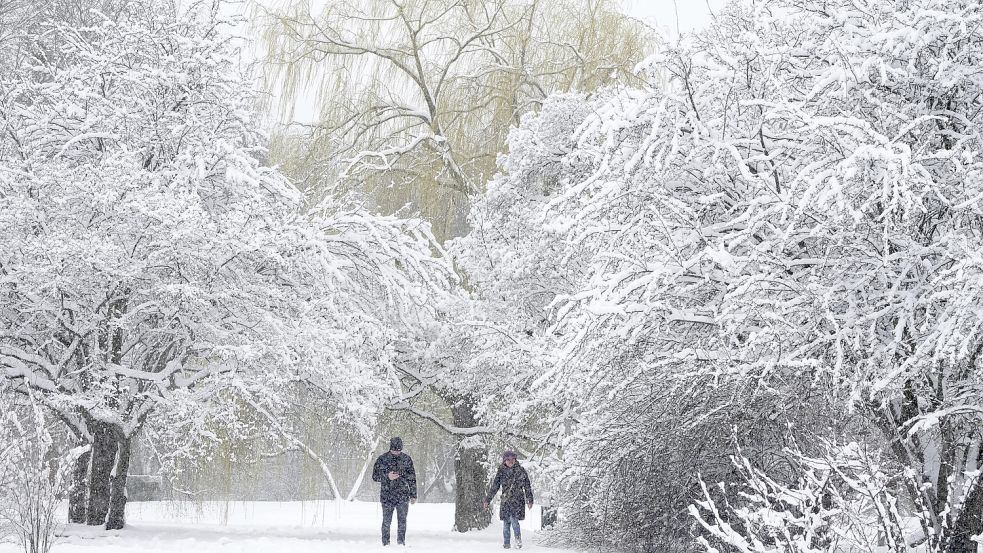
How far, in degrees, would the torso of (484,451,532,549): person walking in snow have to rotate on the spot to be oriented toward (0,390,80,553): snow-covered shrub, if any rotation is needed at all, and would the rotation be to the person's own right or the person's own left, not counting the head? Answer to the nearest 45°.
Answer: approximately 45° to the person's own right

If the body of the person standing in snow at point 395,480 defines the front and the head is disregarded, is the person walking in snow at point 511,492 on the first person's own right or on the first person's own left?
on the first person's own left

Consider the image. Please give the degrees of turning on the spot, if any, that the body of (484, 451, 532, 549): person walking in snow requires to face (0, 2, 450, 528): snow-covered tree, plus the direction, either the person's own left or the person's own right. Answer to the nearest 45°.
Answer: approximately 90° to the person's own right

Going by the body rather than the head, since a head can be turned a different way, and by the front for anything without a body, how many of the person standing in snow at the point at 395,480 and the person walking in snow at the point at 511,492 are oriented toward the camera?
2

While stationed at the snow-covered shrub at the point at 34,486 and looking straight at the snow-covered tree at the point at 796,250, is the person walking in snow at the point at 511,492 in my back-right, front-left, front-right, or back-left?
front-left

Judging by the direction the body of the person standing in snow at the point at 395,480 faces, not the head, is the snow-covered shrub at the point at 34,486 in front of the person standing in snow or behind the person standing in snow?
in front

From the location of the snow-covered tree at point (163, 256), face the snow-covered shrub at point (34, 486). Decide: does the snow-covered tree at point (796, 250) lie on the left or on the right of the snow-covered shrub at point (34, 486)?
left

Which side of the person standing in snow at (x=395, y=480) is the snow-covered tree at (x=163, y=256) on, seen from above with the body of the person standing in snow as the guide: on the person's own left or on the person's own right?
on the person's own right

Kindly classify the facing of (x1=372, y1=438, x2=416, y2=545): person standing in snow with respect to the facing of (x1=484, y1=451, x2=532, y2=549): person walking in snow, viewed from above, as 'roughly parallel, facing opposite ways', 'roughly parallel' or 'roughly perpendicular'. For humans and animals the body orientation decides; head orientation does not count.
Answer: roughly parallel

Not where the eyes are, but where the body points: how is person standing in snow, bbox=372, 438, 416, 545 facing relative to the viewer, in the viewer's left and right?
facing the viewer
